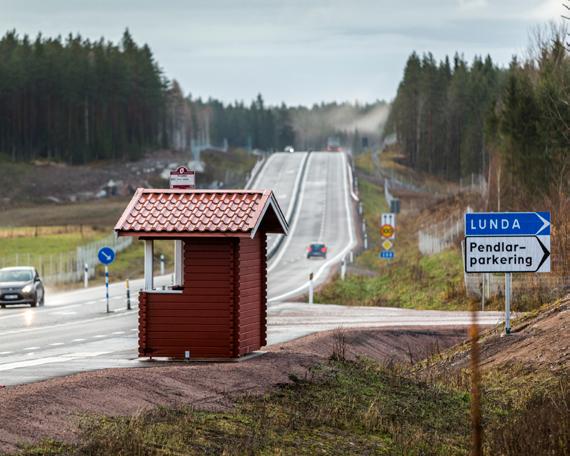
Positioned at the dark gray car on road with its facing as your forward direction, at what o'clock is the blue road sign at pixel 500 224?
The blue road sign is roughly at 10 o'clock from the dark gray car on road.

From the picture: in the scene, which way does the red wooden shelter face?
to the viewer's left

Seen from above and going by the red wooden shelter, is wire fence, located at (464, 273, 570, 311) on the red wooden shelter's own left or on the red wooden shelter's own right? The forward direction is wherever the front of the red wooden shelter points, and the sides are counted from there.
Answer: on the red wooden shelter's own right

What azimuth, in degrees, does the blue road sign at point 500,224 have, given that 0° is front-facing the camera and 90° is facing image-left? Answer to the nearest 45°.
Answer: approximately 0°

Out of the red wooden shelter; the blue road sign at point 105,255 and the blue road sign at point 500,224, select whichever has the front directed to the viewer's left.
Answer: the red wooden shelter

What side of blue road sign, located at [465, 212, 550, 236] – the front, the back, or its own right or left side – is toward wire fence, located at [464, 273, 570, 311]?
back

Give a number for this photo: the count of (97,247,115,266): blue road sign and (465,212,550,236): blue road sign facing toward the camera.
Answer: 2

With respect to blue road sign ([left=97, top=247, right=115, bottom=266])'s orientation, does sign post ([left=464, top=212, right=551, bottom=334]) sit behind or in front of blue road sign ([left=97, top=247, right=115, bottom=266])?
in front

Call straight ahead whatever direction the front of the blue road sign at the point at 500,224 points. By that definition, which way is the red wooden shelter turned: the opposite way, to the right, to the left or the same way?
to the right
